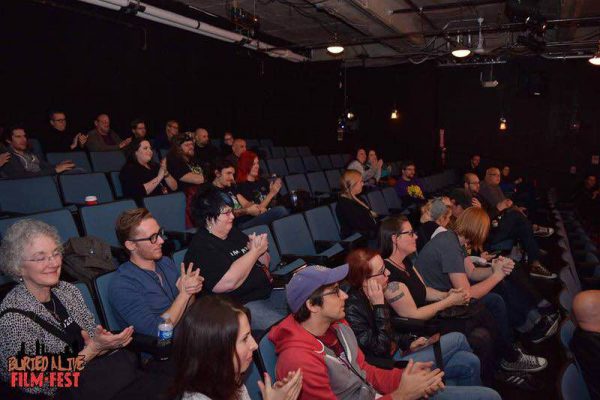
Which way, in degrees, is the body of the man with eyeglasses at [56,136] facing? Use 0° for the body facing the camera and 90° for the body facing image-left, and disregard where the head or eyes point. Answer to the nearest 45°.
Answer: approximately 315°

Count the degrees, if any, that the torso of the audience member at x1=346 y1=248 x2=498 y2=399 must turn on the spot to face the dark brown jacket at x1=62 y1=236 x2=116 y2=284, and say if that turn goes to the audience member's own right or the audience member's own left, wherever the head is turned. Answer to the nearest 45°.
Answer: approximately 180°

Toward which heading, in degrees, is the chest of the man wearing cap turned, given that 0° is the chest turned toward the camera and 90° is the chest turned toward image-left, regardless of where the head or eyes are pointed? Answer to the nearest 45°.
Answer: approximately 270°

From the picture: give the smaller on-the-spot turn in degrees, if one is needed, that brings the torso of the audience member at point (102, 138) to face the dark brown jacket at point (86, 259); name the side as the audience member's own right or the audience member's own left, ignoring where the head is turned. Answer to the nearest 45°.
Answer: approximately 45° to the audience member's own right

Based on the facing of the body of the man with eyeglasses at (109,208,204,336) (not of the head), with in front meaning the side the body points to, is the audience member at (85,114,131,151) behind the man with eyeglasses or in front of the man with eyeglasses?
behind

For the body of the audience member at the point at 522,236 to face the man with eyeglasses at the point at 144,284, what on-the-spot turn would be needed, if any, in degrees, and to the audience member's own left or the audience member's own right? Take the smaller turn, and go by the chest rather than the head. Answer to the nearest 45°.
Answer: approximately 90° to the audience member's own right

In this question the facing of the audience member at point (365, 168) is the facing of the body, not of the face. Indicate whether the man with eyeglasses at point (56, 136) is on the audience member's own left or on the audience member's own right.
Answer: on the audience member's own right

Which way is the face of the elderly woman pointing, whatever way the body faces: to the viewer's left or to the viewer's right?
to the viewer's right
